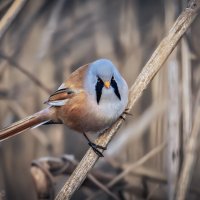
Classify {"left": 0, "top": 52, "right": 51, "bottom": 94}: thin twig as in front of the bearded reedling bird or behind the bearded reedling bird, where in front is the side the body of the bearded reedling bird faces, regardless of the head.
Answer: behind
